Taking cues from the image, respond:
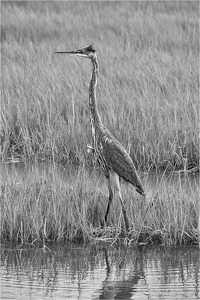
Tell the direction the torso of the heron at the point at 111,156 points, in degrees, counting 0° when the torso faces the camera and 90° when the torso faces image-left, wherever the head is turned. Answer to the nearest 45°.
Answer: approximately 90°
